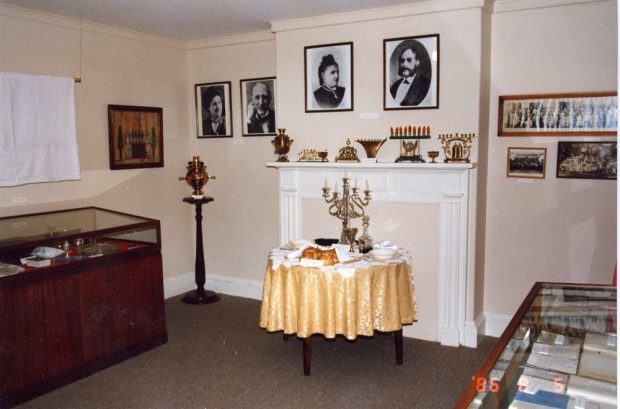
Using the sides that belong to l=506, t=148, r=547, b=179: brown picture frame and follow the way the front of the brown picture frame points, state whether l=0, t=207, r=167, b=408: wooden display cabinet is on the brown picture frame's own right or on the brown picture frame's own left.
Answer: on the brown picture frame's own right

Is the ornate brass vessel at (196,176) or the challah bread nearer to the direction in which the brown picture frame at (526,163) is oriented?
the challah bread

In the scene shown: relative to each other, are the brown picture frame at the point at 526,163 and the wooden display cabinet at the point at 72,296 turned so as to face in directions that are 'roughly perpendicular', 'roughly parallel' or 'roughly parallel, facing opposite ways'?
roughly perpendicular

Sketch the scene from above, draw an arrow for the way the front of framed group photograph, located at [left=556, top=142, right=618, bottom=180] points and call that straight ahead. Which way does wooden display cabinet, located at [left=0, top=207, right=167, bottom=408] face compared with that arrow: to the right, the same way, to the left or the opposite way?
to the left

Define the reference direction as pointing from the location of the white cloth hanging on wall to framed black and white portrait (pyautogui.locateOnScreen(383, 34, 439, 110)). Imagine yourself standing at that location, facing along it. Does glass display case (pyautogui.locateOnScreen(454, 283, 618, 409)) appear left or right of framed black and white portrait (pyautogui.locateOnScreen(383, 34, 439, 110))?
right

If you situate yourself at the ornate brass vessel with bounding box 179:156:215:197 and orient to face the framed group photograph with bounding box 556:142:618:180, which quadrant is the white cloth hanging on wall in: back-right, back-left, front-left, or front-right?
back-right

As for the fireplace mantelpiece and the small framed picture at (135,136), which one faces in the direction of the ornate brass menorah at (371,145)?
the small framed picture

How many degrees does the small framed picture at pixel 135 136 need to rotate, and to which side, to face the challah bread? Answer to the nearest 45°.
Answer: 0° — it already faces it

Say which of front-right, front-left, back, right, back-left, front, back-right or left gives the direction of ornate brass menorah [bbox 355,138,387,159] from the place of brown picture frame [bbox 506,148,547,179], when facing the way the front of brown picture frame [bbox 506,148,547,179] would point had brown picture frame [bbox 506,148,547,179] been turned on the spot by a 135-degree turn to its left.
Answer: back-left

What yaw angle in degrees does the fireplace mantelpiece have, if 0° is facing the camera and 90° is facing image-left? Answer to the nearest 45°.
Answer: approximately 0°

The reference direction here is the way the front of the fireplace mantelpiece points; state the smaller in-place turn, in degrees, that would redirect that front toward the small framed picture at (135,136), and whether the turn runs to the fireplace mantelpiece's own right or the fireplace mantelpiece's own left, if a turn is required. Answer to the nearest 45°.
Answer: approximately 90° to the fireplace mantelpiece's own right

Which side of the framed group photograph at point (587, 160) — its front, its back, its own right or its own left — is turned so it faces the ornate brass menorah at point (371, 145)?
right
